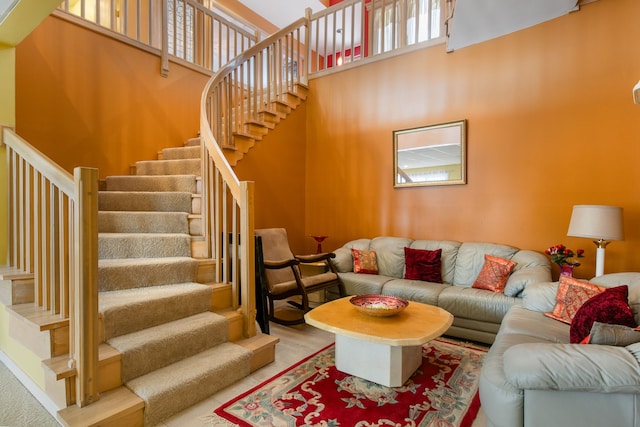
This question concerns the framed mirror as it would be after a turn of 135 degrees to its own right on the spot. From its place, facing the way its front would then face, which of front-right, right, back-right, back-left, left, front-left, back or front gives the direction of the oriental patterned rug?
back

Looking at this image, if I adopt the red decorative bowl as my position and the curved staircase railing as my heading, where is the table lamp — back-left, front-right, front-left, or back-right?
back-right

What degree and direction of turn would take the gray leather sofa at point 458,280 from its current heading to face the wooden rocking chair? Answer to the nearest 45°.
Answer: approximately 45° to its right

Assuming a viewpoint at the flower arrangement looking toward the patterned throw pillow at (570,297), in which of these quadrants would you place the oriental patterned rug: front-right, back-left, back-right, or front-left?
front-right

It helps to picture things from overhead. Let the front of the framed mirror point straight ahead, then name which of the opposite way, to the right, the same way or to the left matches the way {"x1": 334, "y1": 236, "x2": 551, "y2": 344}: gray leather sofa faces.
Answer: the same way

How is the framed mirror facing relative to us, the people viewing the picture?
facing the viewer and to the left of the viewer

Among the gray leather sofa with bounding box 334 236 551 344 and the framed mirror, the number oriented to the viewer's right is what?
0

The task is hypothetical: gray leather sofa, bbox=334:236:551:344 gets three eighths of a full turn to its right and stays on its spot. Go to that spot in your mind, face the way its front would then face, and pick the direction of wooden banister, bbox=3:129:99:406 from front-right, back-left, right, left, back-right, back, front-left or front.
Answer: back-left

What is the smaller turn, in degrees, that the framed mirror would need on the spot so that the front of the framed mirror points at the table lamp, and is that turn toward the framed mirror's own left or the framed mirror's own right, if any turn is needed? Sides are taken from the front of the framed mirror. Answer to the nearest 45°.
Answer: approximately 90° to the framed mirror's own left

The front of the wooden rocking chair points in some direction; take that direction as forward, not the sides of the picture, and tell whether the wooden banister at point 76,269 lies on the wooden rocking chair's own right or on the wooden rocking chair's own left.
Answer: on the wooden rocking chair's own right

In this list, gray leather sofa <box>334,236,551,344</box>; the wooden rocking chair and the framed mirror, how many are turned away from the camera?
0

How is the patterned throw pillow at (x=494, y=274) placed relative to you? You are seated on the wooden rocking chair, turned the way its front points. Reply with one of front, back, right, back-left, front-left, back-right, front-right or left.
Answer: front-left

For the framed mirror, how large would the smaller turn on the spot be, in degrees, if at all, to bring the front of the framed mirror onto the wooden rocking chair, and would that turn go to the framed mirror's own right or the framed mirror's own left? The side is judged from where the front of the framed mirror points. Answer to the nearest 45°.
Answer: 0° — it already faces it

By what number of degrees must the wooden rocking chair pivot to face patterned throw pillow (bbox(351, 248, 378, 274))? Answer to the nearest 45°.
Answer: approximately 90° to its left

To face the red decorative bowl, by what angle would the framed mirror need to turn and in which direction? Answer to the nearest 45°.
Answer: approximately 45° to its left

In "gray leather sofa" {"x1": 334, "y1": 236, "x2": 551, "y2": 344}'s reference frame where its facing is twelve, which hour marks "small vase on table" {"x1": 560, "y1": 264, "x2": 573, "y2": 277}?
The small vase on table is roughly at 8 o'clock from the gray leather sofa.
